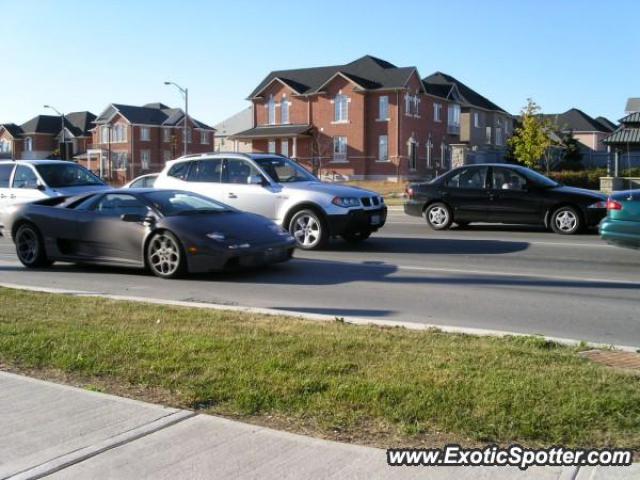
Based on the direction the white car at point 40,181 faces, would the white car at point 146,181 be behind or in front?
in front

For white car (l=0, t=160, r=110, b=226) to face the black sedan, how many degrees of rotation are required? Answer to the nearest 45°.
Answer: approximately 45° to its left

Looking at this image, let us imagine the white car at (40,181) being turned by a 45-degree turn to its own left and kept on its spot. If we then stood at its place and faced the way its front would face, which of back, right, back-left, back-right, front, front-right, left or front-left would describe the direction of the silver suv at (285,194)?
front-right

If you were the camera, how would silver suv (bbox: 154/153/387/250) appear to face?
facing the viewer and to the right of the viewer

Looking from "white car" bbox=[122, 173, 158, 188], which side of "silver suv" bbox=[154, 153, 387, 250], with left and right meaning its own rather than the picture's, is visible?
back

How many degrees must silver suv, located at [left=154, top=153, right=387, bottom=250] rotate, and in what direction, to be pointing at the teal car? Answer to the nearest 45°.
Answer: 0° — it already faces it

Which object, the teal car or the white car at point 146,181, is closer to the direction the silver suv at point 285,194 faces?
the teal car

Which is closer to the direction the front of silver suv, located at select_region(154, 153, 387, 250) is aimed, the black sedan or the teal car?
the teal car
